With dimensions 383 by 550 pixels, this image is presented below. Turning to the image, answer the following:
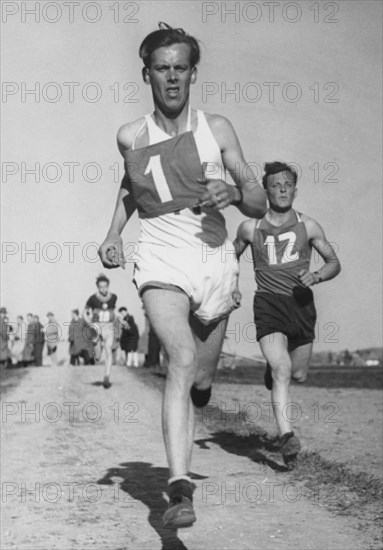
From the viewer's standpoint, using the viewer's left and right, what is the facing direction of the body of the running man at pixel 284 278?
facing the viewer

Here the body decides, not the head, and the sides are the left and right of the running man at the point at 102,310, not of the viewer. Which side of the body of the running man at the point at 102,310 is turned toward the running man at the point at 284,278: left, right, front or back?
front

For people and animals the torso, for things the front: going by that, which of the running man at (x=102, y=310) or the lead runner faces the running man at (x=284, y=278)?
the running man at (x=102, y=310)

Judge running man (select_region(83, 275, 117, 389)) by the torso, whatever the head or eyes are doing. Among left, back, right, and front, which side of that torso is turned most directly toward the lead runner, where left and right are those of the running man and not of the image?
front

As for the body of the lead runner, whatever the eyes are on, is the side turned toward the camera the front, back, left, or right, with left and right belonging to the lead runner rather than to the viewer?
front

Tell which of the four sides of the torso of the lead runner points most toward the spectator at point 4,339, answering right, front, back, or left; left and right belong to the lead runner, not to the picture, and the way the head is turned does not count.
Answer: back

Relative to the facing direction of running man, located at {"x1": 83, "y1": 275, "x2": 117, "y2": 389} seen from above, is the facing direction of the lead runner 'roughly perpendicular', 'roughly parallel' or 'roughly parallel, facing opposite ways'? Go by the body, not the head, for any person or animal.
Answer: roughly parallel

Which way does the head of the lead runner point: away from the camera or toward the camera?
toward the camera

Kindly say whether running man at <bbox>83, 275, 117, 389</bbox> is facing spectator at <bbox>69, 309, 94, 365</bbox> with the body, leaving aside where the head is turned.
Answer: no

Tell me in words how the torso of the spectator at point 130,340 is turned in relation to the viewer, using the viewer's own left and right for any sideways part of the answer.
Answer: facing the viewer and to the left of the viewer

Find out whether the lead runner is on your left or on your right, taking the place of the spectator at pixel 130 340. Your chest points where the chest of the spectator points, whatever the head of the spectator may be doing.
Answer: on your left

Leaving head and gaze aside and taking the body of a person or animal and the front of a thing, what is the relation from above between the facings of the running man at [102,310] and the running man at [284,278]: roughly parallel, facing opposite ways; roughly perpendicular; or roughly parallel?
roughly parallel

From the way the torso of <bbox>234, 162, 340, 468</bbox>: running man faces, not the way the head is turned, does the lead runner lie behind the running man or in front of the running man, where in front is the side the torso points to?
in front

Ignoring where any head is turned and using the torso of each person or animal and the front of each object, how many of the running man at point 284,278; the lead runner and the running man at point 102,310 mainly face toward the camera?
3

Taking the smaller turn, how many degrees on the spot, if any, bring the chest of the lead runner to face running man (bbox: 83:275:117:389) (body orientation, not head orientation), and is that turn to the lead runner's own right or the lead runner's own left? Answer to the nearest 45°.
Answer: approximately 180°
